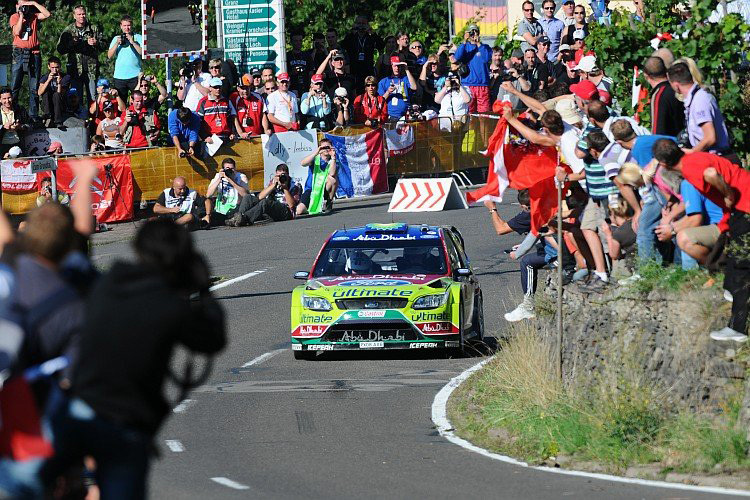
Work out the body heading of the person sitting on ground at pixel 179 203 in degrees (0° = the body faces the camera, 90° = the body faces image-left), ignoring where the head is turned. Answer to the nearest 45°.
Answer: approximately 0°

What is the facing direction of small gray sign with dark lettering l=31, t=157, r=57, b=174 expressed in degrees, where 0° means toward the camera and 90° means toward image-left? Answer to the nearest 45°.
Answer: approximately 0°

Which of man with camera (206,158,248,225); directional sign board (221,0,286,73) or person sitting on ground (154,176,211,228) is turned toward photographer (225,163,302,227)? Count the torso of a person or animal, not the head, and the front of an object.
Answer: the directional sign board

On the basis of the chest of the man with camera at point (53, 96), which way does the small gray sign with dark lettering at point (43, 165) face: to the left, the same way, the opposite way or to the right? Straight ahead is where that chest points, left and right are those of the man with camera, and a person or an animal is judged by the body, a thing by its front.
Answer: the same way

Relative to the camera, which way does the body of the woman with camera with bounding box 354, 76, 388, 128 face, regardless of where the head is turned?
toward the camera

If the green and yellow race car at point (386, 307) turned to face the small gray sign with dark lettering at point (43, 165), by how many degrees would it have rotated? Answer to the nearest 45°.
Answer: approximately 135° to its right

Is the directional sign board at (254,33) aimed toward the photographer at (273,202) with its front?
yes

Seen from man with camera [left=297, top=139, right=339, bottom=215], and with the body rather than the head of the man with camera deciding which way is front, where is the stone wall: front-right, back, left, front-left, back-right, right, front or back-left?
front

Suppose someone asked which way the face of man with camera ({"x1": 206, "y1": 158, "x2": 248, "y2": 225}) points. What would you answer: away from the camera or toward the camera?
toward the camera

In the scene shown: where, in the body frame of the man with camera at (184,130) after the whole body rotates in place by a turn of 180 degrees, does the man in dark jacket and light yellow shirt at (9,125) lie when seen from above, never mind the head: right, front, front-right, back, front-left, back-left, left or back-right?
left

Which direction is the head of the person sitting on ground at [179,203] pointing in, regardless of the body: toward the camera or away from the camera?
toward the camera

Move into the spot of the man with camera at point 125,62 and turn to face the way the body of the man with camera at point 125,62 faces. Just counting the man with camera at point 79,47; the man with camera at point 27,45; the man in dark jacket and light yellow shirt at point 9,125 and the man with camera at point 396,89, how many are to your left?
1

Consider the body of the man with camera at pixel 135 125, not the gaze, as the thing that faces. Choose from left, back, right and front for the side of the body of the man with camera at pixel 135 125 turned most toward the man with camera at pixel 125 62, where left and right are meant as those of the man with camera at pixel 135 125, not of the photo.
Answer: back

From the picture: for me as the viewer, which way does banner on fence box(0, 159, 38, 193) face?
facing the viewer
